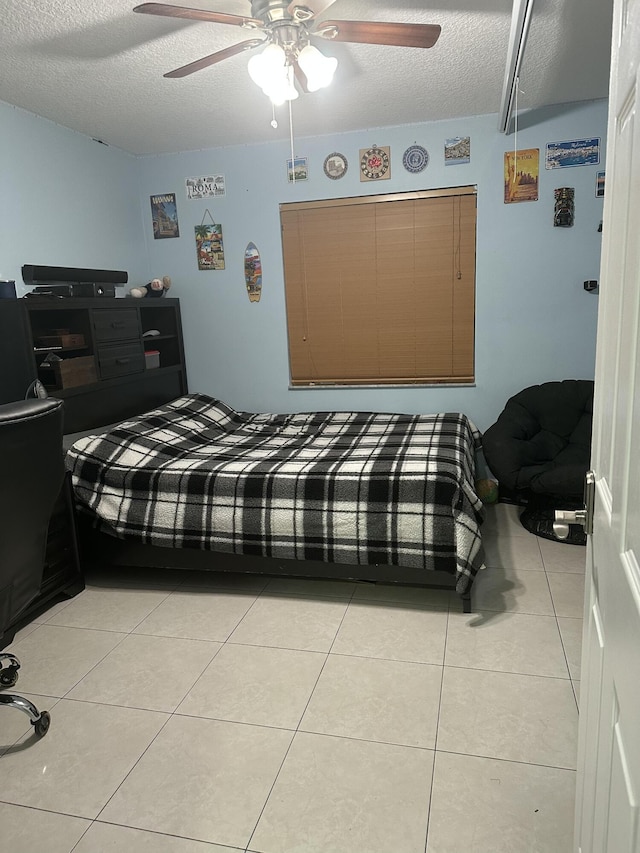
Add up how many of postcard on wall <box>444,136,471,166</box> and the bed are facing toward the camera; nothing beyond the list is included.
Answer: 1

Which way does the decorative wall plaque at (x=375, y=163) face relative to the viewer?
toward the camera

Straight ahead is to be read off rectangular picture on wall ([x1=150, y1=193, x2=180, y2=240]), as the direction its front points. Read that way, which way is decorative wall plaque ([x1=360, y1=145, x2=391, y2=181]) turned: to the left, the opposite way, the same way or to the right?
the same way

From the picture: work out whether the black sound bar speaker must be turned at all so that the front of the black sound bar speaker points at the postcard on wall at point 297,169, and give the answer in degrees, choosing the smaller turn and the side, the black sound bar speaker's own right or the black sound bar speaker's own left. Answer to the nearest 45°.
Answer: approximately 45° to the black sound bar speaker's own left

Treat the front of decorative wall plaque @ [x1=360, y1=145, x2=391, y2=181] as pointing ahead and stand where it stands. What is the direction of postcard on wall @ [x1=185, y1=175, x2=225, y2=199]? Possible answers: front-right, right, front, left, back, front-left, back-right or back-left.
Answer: right

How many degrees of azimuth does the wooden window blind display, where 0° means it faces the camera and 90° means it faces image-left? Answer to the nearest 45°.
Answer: approximately 0°

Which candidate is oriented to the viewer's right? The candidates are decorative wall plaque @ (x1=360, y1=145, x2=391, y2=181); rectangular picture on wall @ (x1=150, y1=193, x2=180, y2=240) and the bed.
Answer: the bed

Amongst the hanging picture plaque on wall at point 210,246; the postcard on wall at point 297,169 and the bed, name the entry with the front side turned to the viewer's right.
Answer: the bed

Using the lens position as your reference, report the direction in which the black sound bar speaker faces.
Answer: facing the viewer and to the right of the viewer

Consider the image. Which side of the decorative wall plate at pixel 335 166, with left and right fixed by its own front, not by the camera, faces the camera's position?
front

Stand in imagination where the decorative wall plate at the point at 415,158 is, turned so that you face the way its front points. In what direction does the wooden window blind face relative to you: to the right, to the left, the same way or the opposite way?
the same way

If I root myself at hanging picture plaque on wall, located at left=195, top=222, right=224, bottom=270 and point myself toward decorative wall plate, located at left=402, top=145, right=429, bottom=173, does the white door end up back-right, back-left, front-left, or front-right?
front-right

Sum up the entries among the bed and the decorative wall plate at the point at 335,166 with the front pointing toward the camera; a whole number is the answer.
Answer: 1

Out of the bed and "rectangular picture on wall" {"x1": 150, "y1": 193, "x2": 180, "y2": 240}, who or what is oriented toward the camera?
the rectangular picture on wall
